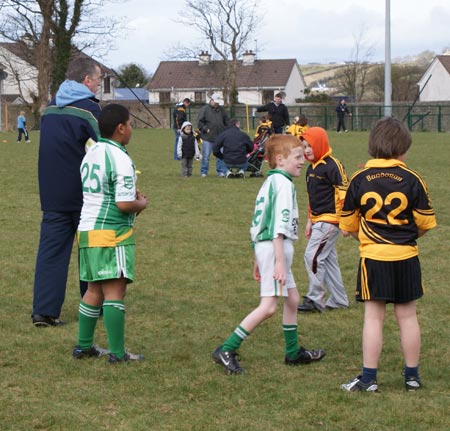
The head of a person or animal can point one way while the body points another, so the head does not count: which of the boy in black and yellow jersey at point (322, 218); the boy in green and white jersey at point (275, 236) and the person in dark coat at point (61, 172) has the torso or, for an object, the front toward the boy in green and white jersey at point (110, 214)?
the boy in black and yellow jersey

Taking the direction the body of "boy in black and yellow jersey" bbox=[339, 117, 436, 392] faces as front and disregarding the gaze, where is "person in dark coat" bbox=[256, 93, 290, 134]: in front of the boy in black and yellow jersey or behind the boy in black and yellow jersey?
in front

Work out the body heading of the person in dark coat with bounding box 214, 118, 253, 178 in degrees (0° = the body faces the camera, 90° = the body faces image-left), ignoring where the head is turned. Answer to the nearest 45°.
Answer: approximately 180°

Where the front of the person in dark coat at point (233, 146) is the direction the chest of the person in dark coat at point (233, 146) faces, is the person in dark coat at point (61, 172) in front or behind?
behind

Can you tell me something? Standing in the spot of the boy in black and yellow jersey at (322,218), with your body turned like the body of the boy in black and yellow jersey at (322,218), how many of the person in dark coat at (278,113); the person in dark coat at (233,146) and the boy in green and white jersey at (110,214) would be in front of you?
1

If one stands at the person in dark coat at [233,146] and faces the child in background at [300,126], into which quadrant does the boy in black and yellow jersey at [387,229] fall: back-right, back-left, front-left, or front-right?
back-right

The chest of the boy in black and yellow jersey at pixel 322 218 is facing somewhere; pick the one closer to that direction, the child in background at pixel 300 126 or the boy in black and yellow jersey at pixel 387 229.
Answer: the boy in black and yellow jersey

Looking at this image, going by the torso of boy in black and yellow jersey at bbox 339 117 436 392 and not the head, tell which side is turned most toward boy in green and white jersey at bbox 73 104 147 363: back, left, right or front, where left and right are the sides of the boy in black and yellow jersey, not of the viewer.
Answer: left

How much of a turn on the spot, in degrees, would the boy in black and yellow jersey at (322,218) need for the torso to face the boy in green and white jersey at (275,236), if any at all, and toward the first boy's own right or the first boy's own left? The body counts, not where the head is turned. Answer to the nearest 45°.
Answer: approximately 45° to the first boy's own left

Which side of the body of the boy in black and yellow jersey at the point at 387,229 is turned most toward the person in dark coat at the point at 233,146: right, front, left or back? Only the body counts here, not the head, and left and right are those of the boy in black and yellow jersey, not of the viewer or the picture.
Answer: front

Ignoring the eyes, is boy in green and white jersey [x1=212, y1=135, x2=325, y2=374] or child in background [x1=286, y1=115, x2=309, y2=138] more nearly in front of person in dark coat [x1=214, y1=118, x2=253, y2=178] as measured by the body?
the child in background

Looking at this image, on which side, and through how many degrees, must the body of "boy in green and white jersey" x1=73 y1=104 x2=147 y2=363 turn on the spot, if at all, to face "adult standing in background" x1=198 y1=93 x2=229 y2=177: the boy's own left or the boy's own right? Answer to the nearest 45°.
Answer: approximately 45° to the boy's own left

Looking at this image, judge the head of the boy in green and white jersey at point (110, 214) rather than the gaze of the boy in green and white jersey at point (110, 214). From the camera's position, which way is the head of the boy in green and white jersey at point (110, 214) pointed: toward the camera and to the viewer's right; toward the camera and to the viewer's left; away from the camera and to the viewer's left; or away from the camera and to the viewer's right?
away from the camera and to the viewer's right
